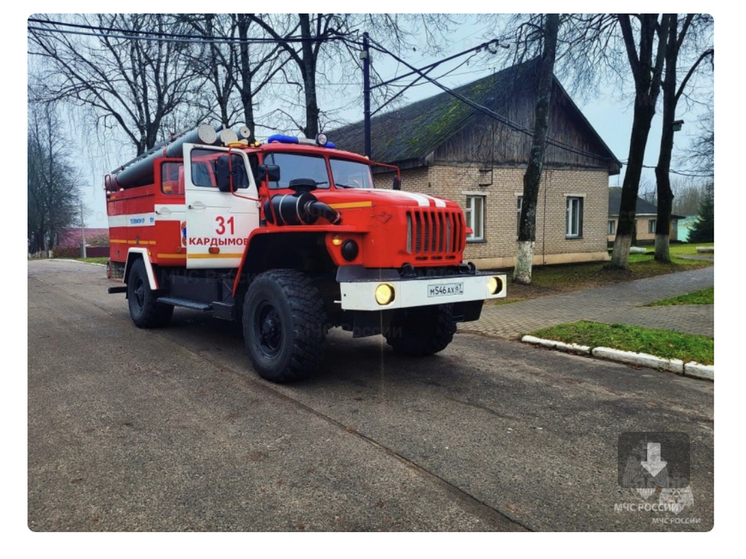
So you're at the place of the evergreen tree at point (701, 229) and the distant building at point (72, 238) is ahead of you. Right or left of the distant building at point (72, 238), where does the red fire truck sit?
left

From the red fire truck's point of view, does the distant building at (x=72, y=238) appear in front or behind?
behind

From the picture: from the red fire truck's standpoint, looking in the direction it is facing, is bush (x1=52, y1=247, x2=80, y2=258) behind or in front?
behind

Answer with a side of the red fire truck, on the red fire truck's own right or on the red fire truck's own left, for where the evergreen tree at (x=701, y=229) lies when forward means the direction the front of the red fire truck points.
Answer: on the red fire truck's own left

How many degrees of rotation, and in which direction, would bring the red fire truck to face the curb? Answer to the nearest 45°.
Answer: approximately 45° to its left

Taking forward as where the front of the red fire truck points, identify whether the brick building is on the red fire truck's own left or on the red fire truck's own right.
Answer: on the red fire truck's own left

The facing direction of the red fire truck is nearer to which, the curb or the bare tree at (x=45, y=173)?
the curb

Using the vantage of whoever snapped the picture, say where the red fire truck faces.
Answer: facing the viewer and to the right of the viewer

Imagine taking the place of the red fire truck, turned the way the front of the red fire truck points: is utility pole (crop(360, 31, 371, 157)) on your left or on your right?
on your left

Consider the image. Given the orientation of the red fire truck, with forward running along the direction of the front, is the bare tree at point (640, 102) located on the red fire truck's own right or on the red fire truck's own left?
on the red fire truck's own left

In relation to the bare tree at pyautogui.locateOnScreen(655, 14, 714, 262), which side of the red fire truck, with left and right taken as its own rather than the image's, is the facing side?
left
